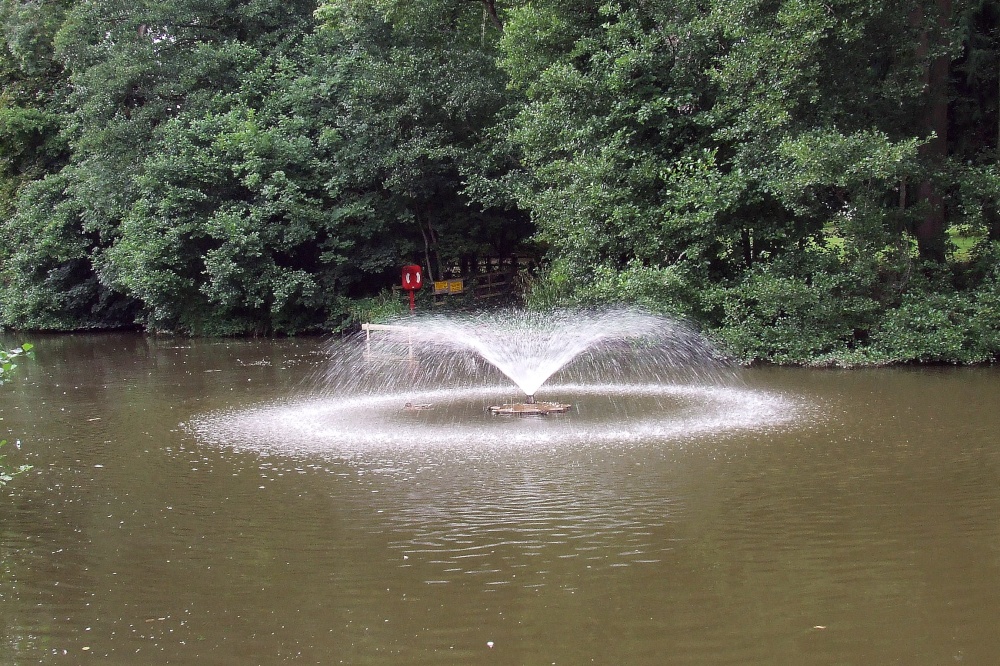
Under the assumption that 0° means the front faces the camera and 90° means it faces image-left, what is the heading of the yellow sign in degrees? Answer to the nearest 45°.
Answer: approximately 0°

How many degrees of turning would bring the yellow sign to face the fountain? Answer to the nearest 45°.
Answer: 0° — it already faces it
